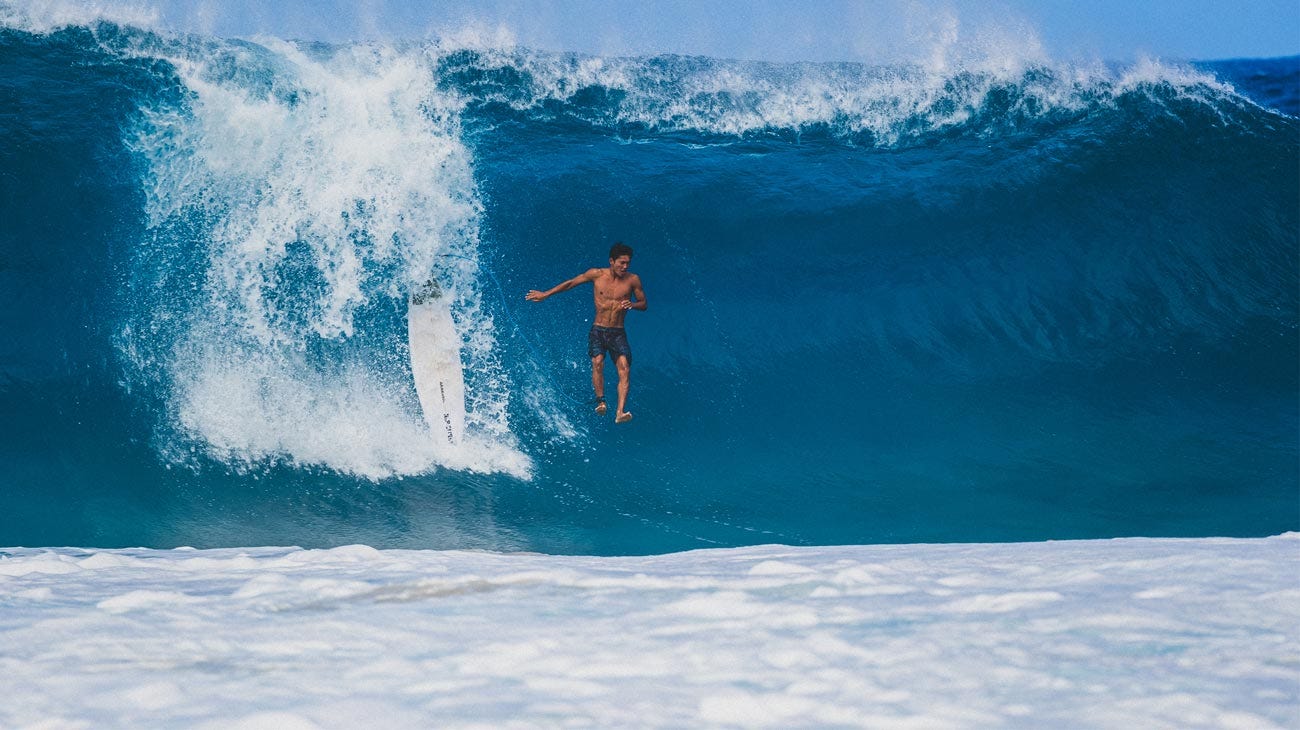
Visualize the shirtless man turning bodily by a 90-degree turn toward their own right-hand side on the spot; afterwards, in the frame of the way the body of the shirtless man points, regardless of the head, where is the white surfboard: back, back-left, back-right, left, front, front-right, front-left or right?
front-right

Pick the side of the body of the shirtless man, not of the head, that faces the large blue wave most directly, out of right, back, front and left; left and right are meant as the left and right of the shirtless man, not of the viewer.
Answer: back

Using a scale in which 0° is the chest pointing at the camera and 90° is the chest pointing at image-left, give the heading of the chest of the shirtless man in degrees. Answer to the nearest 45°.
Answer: approximately 0°
